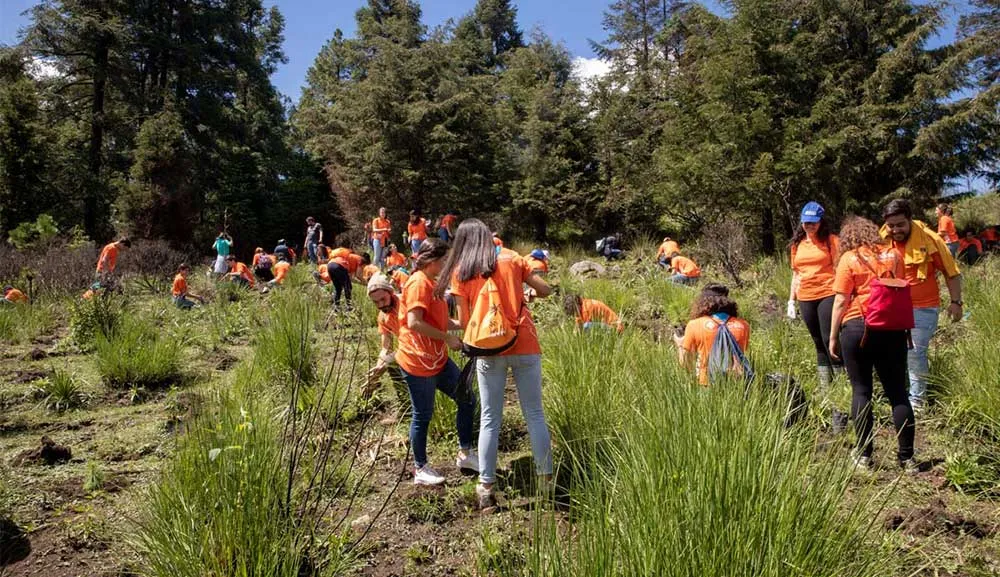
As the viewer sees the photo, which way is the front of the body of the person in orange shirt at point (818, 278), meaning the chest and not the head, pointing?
toward the camera

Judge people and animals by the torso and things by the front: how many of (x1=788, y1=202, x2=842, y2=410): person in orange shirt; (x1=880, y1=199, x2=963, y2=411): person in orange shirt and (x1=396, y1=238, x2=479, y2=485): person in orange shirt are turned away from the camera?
0

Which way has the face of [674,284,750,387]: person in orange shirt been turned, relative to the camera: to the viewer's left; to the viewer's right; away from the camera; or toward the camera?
away from the camera

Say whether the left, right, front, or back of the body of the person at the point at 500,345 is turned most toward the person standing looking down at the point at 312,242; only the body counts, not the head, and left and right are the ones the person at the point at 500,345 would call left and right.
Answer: front

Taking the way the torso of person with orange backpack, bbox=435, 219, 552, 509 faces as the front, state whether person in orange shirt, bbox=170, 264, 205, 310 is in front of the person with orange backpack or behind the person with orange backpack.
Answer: in front

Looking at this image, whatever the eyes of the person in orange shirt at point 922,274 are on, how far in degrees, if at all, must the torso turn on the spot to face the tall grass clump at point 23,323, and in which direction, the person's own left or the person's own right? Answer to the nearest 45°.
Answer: approximately 45° to the person's own right

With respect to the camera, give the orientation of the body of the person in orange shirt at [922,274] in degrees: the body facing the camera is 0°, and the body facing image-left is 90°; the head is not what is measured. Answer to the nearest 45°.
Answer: approximately 45°

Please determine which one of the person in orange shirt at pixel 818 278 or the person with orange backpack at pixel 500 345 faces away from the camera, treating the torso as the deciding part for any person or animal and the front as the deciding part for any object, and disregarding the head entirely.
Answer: the person with orange backpack

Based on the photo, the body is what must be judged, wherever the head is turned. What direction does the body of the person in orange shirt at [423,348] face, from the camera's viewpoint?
to the viewer's right

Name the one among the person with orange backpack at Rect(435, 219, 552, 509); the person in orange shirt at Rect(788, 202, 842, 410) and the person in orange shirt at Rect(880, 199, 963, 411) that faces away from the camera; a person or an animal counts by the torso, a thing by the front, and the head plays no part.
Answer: the person with orange backpack

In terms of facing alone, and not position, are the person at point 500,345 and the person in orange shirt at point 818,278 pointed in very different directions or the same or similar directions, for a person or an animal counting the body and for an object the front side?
very different directions

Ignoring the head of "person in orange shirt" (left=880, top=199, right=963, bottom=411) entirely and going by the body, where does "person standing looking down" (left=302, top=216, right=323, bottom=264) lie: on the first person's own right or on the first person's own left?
on the first person's own right

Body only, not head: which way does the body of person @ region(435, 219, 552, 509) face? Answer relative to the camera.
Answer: away from the camera

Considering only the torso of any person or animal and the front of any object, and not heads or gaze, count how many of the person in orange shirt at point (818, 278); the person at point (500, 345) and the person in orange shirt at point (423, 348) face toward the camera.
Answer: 1

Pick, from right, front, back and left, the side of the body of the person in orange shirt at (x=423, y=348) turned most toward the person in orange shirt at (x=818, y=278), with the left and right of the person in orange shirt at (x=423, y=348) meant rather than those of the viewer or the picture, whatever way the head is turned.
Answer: front

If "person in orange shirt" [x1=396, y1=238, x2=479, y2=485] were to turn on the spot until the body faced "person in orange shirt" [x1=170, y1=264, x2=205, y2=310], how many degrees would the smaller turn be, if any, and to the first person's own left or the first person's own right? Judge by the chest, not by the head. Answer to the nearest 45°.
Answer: approximately 135° to the first person's own left

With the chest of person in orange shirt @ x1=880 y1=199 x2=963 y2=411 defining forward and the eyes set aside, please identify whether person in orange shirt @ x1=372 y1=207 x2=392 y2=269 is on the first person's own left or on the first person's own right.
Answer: on the first person's own right

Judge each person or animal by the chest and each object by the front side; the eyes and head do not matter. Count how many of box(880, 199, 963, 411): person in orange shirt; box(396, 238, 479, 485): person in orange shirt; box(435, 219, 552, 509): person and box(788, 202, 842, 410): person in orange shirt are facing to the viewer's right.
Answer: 1
